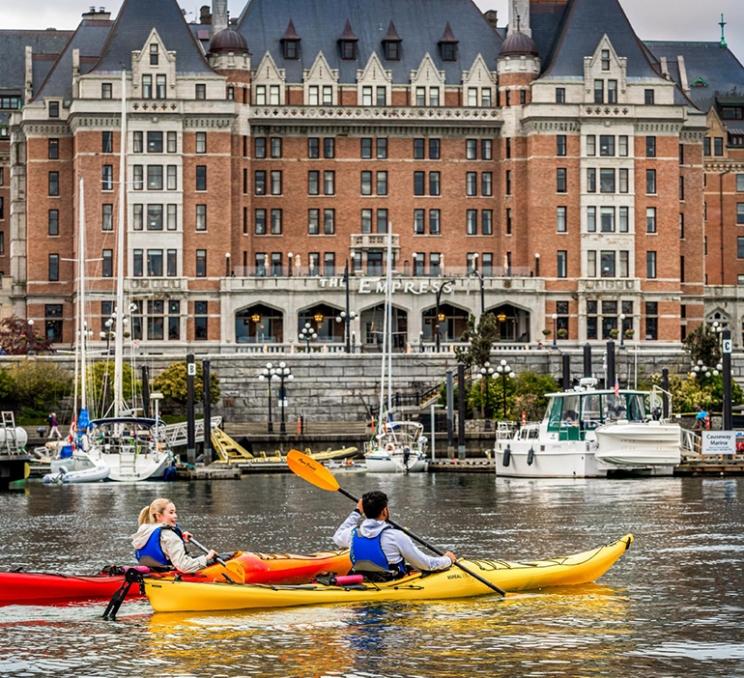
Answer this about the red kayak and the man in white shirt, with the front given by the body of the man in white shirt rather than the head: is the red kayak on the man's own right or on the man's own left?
on the man's own left

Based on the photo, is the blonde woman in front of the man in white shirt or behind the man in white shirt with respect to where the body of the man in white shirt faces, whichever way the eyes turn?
behind

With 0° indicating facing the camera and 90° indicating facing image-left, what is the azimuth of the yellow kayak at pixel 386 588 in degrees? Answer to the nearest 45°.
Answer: approximately 270°

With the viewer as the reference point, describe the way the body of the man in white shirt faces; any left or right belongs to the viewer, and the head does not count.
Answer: facing away from the viewer and to the right of the viewer

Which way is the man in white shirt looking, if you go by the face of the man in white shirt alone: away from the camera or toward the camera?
away from the camera

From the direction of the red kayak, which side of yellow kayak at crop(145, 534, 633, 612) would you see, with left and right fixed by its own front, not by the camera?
back

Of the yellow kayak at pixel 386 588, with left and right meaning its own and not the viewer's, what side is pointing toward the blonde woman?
back
